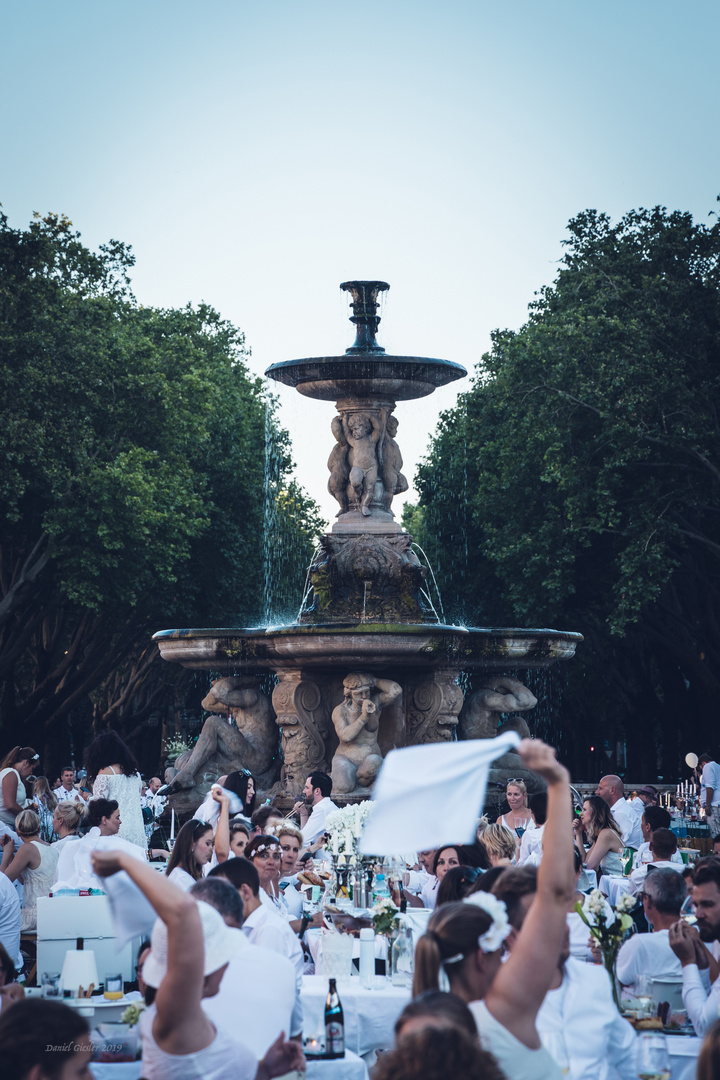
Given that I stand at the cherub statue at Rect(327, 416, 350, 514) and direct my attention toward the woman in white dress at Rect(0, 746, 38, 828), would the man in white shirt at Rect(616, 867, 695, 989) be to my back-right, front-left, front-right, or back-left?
front-left

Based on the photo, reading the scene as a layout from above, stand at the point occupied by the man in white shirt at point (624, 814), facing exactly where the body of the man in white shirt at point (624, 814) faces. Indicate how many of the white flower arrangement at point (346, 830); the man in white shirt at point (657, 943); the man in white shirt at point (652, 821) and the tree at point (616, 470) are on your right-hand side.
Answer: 1

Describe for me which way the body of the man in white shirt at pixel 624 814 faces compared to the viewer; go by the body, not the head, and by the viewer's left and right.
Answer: facing to the left of the viewer

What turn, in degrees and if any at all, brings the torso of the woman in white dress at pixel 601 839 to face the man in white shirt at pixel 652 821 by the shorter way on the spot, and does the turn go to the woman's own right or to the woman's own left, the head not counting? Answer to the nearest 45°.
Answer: approximately 135° to the woman's own right
